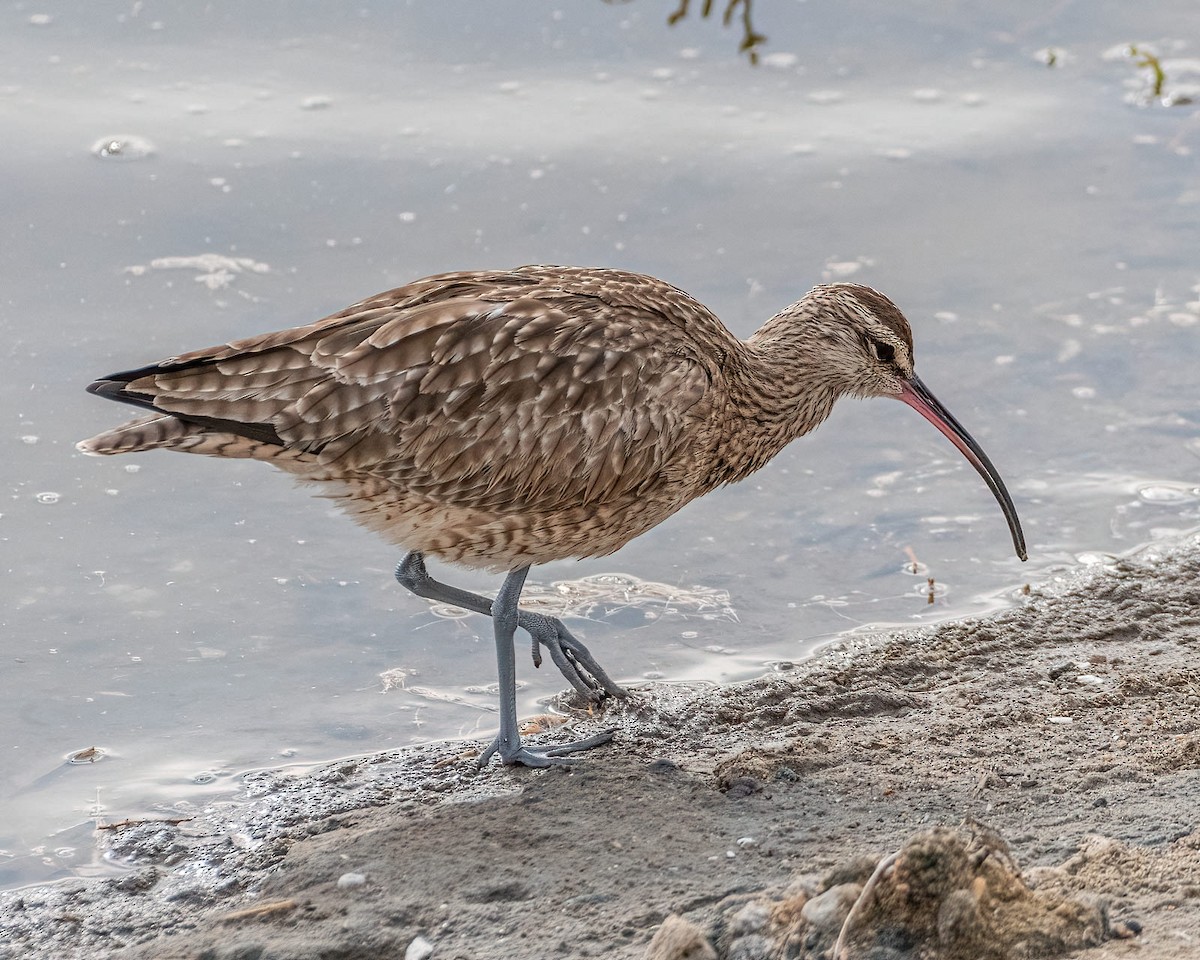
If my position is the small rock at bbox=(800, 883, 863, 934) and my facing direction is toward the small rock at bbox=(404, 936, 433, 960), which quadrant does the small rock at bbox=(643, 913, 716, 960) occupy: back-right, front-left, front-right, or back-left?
front-left

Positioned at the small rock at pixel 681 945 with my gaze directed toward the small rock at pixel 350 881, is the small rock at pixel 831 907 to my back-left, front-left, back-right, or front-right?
back-right

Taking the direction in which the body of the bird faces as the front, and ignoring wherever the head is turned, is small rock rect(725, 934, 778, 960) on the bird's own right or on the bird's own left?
on the bird's own right

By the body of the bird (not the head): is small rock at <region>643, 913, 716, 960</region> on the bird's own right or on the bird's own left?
on the bird's own right

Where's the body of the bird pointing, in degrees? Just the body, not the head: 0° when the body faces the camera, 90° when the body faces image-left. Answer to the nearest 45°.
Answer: approximately 270°

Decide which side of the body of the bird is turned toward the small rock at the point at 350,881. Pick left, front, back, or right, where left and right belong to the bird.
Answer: right

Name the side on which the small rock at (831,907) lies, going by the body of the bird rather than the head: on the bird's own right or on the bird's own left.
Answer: on the bird's own right

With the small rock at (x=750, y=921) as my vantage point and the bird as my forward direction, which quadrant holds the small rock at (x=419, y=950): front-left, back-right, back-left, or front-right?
front-left

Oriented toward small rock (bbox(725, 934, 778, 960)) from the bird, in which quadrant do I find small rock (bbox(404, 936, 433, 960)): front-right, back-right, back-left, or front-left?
front-right

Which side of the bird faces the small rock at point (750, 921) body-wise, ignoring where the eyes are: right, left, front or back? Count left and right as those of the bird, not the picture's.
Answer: right
